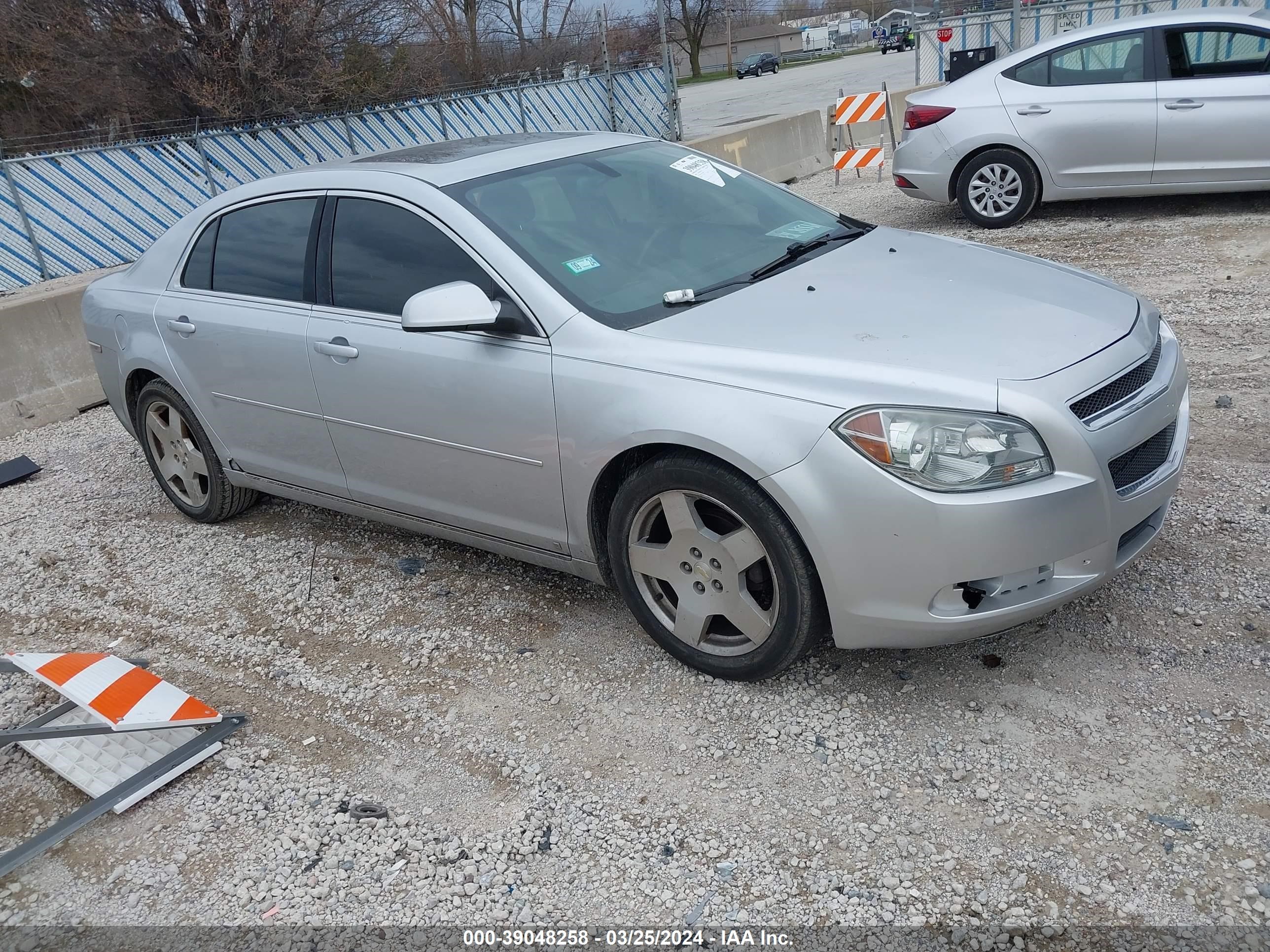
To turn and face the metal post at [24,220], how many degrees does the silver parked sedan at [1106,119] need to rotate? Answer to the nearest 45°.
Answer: approximately 180°

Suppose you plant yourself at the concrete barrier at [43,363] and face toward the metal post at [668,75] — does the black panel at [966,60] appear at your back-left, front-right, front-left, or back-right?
front-right

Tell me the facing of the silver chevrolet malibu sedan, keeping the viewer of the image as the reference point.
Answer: facing the viewer and to the right of the viewer

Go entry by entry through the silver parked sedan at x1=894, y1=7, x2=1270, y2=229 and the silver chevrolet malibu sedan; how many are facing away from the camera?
0

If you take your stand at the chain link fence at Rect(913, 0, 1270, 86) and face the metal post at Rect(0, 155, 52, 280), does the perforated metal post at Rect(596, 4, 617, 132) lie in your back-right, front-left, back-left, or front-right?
front-right

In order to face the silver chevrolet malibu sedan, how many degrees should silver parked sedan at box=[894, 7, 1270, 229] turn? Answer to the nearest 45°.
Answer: approximately 90° to its right

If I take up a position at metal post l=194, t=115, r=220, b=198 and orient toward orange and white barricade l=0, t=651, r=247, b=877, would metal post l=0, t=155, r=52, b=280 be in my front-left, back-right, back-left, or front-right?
front-right

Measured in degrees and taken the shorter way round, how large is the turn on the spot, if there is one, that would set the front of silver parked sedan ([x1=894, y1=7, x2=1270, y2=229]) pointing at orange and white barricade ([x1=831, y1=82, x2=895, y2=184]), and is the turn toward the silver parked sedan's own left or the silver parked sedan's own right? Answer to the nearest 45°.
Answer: approximately 135° to the silver parked sedan's own left

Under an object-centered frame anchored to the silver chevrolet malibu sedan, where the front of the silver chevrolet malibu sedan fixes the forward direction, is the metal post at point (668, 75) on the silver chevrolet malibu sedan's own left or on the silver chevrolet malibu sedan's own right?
on the silver chevrolet malibu sedan's own left

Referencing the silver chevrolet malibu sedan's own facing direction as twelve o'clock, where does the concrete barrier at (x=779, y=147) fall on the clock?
The concrete barrier is roughly at 8 o'clock from the silver chevrolet malibu sedan.

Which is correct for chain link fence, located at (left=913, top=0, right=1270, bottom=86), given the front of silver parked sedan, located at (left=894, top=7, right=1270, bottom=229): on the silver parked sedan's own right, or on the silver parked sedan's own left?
on the silver parked sedan's own left

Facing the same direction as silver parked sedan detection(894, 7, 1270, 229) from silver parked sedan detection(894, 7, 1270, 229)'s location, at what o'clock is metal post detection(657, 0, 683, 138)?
The metal post is roughly at 8 o'clock from the silver parked sedan.

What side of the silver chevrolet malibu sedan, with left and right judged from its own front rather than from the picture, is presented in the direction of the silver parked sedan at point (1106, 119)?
left

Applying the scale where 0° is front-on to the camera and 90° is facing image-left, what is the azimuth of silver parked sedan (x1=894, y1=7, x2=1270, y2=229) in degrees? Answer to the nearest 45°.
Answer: approximately 270°

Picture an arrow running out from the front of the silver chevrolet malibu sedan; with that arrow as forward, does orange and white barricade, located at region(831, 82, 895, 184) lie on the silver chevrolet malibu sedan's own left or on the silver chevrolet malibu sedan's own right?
on the silver chevrolet malibu sedan's own left

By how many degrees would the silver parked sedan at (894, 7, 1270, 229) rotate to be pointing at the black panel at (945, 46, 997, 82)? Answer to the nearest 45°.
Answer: approximately 90° to its left

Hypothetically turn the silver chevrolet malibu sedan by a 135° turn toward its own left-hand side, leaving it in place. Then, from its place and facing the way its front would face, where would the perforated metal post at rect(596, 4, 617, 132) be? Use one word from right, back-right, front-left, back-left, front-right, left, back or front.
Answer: front
